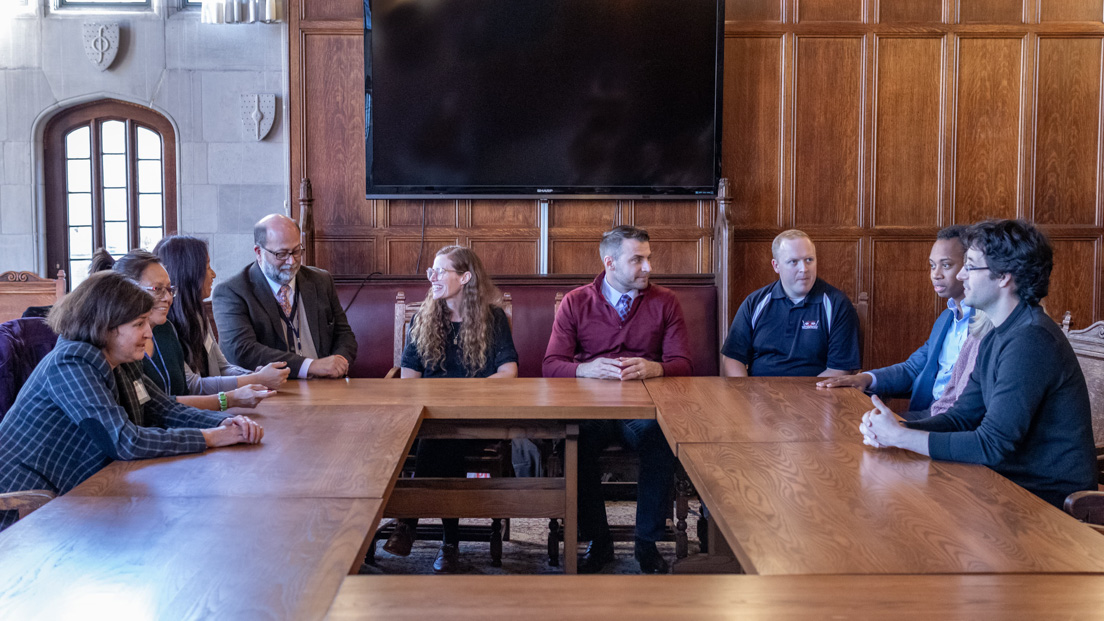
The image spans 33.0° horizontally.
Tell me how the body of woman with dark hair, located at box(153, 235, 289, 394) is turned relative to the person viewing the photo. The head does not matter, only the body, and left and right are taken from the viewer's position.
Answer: facing to the right of the viewer

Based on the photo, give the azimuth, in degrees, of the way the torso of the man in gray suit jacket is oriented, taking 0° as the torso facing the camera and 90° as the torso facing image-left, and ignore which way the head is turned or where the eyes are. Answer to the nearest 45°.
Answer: approximately 315°

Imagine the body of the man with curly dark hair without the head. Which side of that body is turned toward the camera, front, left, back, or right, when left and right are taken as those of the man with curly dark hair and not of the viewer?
left

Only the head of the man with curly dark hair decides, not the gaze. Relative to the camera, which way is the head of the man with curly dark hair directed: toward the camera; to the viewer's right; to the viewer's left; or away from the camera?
to the viewer's left

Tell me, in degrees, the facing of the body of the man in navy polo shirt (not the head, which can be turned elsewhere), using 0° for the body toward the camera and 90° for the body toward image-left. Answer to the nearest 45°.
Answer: approximately 0°

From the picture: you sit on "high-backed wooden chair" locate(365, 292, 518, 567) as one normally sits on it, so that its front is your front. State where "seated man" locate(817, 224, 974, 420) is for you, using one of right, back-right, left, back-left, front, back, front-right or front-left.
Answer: left

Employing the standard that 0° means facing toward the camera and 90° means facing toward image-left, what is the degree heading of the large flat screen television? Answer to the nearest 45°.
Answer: approximately 0°

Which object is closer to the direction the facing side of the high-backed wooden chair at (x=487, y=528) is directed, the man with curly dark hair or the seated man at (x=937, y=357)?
the man with curly dark hair

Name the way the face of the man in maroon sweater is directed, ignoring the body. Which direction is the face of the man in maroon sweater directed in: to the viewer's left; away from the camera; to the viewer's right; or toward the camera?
to the viewer's right

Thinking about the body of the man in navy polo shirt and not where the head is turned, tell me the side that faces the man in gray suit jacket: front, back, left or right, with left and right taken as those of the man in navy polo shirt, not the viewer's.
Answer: right

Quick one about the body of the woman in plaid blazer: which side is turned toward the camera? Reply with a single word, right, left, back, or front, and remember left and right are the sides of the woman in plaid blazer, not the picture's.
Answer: right
